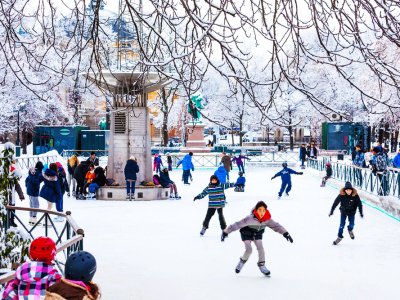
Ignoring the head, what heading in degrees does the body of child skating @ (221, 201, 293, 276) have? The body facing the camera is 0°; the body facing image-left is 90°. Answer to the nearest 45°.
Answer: approximately 0°

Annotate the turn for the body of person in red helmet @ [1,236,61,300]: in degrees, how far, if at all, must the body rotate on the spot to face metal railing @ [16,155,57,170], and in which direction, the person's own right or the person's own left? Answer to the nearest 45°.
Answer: approximately 45° to the person's own left

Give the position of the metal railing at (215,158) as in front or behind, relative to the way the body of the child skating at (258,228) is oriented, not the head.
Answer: behind

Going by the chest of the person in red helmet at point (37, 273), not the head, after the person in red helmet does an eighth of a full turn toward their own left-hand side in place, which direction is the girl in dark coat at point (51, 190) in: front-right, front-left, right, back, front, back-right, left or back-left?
front

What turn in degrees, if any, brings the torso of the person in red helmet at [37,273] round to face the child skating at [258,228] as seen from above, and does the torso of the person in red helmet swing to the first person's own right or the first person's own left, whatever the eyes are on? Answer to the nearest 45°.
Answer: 0° — they already face them

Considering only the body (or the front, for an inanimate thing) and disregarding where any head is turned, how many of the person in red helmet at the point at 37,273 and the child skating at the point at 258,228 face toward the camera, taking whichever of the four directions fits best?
1

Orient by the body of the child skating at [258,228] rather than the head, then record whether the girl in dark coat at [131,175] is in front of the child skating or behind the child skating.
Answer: behind

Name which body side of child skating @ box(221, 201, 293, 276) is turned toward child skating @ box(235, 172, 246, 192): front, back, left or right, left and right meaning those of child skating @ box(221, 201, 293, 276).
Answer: back

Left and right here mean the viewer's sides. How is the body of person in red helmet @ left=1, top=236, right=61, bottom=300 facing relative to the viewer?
facing away from the viewer and to the right of the viewer

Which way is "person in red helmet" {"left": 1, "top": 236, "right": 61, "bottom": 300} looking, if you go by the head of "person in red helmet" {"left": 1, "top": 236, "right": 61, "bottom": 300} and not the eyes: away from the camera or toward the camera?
away from the camera

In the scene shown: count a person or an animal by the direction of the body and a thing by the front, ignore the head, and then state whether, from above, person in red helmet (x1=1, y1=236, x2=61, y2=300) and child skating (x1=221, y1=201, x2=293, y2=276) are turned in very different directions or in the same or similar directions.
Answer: very different directions

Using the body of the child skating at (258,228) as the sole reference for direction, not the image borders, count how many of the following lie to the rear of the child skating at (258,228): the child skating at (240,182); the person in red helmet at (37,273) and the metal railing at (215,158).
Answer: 2
